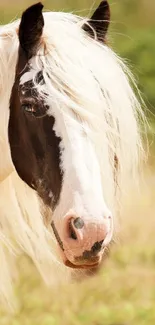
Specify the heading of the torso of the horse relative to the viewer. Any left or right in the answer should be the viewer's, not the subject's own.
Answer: facing the viewer and to the right of the viewer
